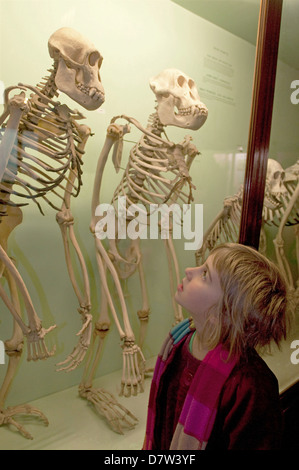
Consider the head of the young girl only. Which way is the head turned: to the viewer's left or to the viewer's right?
to the viewer's left

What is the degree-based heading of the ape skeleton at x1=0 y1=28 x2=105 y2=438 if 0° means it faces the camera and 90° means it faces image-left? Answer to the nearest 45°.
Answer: approximately 315°

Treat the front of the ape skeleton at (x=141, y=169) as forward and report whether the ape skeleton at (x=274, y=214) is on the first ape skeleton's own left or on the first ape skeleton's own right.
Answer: on the first ape skeleton's own left

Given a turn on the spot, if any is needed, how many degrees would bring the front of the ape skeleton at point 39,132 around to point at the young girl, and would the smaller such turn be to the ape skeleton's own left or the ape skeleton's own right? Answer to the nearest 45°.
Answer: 0° — it already faces them

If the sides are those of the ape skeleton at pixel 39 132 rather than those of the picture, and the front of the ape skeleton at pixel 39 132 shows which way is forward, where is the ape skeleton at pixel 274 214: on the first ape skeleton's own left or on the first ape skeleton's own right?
on the first ape skeleton's own left
